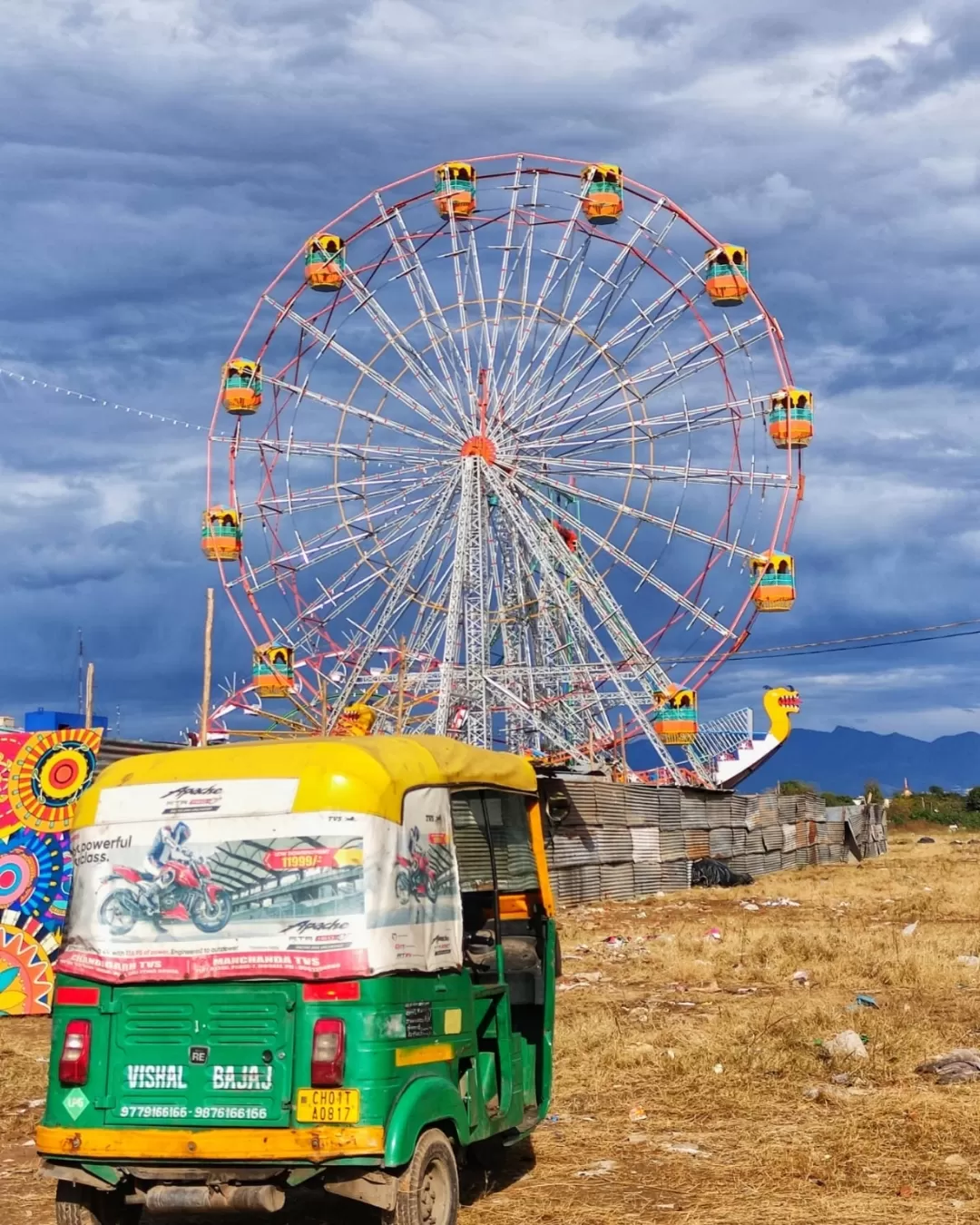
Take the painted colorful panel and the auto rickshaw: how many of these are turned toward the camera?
1

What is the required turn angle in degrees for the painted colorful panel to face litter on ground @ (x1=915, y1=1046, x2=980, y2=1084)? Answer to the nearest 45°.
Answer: approximately 45° to its left

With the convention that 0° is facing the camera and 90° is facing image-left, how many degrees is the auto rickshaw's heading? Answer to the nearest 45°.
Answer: approximately 225°

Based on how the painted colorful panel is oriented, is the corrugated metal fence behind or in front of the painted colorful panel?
behind

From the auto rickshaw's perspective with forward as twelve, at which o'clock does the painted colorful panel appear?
The painted colorful panel is roughly at 10 o'clock from the auto rickshaw.

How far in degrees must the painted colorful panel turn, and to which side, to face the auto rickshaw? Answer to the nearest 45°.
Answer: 0° — it already faces it

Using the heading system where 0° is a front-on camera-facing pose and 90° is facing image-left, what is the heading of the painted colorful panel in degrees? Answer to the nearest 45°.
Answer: approximately 0°
